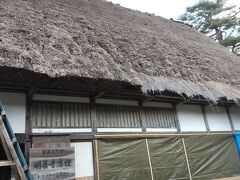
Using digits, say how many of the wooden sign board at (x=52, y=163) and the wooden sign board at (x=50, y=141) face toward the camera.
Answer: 2

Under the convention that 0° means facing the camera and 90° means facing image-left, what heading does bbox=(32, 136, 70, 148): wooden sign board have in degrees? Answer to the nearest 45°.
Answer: approximately 0°

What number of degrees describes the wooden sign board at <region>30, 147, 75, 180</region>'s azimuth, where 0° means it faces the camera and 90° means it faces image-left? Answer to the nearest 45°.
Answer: approximately 0°

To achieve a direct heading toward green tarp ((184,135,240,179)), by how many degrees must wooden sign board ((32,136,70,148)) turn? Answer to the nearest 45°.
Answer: approximately 90° to its left

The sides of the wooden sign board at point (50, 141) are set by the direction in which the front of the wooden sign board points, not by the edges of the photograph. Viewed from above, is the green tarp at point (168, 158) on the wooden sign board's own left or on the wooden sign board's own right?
on the wooden sign board's own left

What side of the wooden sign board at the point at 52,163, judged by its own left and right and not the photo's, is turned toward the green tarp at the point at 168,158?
left

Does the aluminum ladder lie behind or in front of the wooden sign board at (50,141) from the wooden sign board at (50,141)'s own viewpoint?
in front
